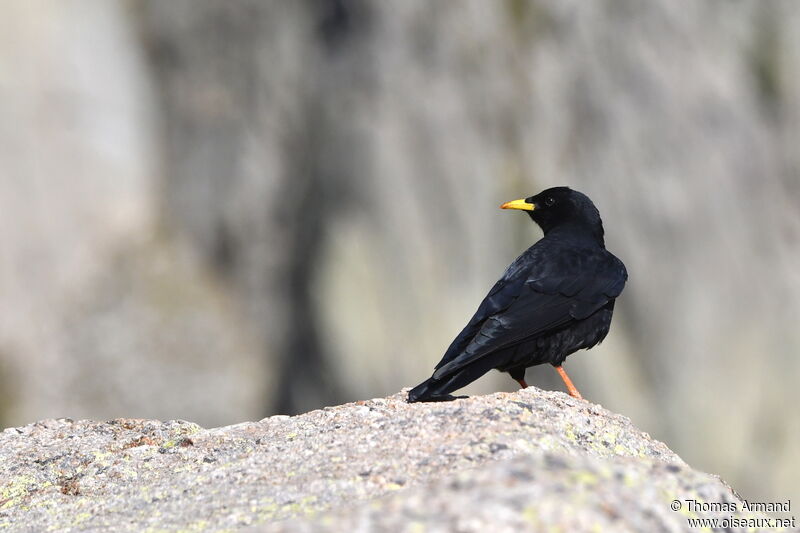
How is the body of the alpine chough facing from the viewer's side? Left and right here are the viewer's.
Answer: facing away from the viewer and to the right of the viewer
